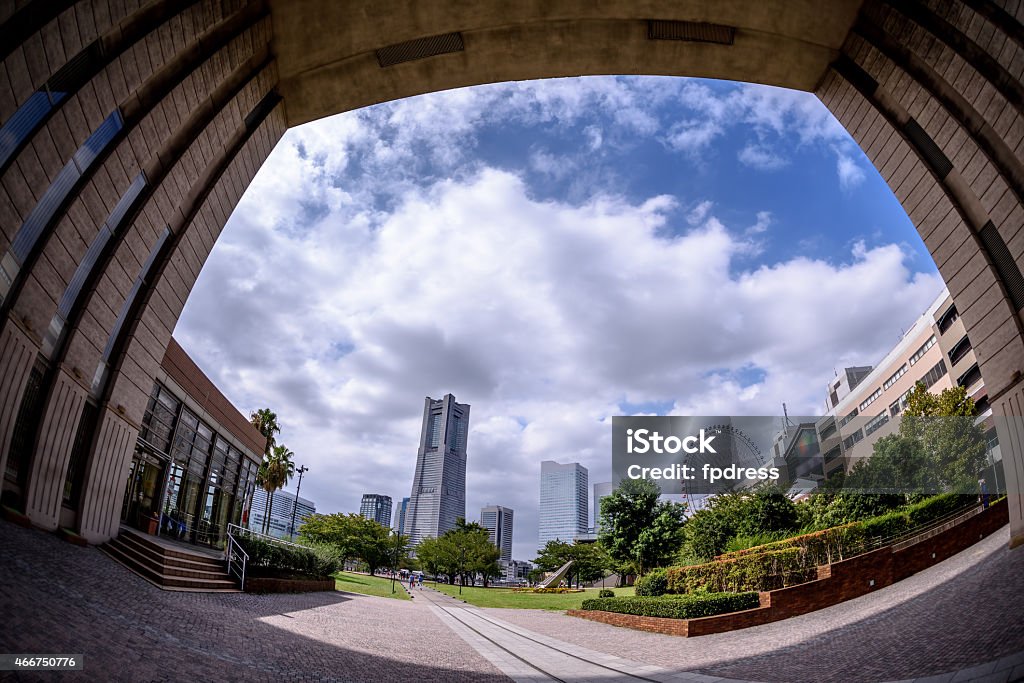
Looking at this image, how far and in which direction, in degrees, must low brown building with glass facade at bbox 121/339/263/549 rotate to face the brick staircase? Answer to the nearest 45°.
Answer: approximately 45° to its right

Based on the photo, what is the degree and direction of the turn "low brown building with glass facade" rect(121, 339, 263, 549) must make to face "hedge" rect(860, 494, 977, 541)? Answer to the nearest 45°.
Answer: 0° — it already faces it

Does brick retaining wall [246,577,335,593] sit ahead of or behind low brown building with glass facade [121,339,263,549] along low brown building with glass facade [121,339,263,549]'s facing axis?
ahead

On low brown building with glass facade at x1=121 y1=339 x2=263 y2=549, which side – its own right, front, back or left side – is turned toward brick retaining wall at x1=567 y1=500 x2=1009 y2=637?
front

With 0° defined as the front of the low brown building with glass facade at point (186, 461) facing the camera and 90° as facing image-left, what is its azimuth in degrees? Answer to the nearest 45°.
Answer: approximately 315°

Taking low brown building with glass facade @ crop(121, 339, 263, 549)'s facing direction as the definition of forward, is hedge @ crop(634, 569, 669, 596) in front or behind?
in front

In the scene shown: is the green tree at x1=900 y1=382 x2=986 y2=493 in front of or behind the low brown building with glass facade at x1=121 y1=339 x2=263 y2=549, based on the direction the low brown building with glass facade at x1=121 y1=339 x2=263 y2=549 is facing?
in front

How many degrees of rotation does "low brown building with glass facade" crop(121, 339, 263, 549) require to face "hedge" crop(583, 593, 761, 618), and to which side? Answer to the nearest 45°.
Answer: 0° — it already faces it

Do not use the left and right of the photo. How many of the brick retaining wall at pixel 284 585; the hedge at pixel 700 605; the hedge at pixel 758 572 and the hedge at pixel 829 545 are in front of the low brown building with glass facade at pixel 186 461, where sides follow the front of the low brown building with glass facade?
4

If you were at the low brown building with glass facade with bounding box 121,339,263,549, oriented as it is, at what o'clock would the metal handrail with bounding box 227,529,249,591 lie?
The metal handrail is roughly at 1 o'clock from the low brown building with glass facade.
